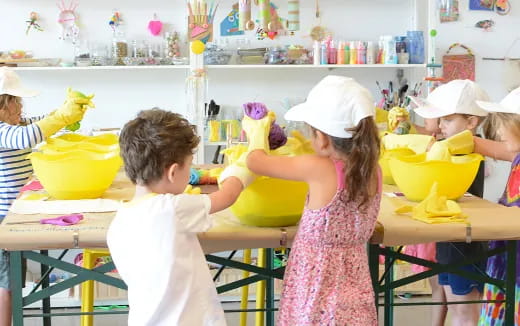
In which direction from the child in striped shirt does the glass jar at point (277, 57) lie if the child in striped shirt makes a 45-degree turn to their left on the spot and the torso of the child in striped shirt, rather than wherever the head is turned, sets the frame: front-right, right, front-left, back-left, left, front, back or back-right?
front

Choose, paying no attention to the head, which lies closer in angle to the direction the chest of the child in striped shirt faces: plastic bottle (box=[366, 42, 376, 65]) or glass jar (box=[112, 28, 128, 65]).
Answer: the plastic bottle

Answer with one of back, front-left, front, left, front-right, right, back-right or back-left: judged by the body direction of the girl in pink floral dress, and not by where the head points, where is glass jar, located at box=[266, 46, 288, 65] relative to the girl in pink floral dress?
front-right

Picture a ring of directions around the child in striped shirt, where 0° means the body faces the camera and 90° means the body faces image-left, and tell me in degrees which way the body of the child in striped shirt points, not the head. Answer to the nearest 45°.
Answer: approximately 270°

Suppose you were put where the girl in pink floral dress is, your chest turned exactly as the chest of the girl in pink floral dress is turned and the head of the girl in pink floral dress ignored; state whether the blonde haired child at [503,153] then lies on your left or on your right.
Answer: on your right

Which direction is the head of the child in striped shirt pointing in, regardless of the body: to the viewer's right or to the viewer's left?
to the viewer's right

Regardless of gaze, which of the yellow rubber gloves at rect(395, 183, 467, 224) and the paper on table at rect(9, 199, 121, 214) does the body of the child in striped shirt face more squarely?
the yellow rubber gloves

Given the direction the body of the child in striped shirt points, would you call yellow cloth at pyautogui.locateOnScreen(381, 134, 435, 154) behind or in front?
in front

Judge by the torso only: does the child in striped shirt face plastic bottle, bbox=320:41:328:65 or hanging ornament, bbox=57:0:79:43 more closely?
the plastic bottle

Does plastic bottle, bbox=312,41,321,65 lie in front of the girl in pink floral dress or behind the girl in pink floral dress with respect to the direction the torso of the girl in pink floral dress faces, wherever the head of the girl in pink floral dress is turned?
in front

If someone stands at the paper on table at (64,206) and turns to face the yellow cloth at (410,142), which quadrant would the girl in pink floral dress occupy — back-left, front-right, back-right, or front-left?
front-right

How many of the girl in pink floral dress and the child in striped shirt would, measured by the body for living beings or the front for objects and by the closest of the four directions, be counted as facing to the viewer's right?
1

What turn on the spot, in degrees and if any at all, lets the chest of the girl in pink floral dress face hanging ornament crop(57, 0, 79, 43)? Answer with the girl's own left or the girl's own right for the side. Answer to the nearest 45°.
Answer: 0° — they already face it

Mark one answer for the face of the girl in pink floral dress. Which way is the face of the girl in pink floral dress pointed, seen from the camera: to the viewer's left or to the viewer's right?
to the viewer's left
